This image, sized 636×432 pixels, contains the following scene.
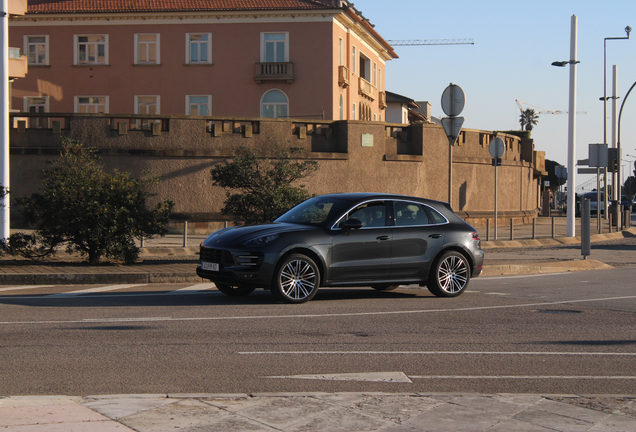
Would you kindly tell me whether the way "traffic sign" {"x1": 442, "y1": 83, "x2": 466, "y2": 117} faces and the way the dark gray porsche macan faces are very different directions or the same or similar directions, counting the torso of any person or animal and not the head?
very different directions

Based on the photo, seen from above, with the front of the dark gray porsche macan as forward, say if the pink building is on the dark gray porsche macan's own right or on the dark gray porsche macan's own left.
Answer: on the dark gray porsche macan's own right

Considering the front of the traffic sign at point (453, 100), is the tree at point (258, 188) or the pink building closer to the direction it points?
the pink building

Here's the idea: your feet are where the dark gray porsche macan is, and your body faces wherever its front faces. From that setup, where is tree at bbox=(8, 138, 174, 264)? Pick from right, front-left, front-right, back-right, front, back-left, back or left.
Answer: right

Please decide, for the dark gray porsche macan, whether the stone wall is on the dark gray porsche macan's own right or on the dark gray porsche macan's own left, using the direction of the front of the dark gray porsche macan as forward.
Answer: on the dark gray porsche macan's own right

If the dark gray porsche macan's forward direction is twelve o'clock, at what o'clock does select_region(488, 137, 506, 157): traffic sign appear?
The traffic sign is roughly at 5 o'clock from the dark gray porsche macan.

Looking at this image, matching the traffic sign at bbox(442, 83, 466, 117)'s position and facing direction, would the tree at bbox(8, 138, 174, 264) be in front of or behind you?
behind

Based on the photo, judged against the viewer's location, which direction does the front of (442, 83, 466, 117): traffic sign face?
facing away from the viewer and to the right of the viewer

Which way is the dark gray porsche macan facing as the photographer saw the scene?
facing the viewer and to the left of the viewer
